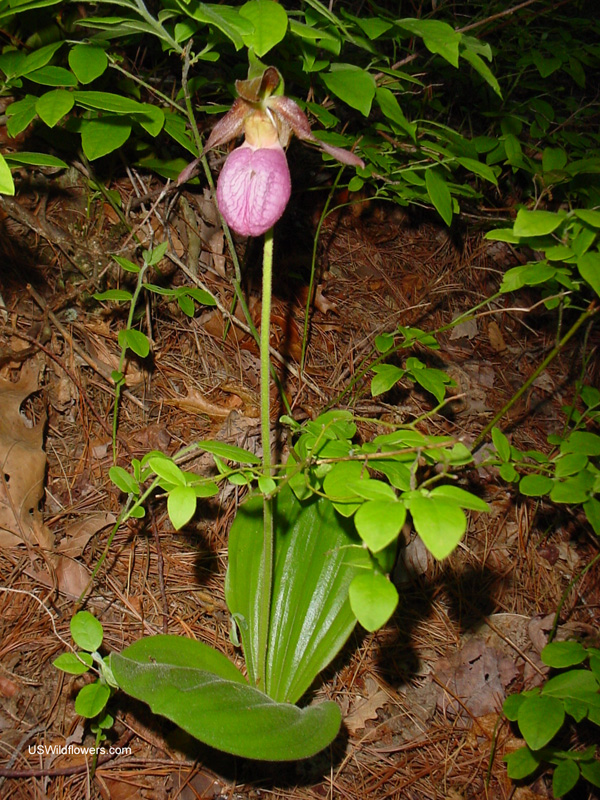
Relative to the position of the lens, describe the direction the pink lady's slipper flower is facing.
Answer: facing the viewer
